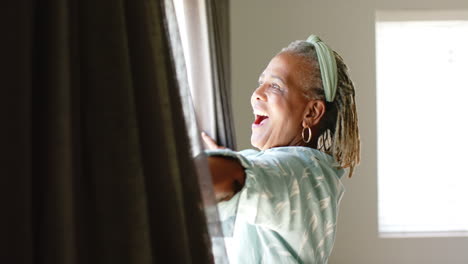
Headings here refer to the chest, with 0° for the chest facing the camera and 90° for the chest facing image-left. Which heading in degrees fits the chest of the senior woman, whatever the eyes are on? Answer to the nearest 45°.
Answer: approximately 90°

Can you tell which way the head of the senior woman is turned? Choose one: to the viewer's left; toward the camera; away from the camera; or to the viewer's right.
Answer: to the viewer's left

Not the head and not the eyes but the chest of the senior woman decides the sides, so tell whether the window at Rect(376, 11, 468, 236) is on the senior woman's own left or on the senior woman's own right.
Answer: on the senior woman's own right
